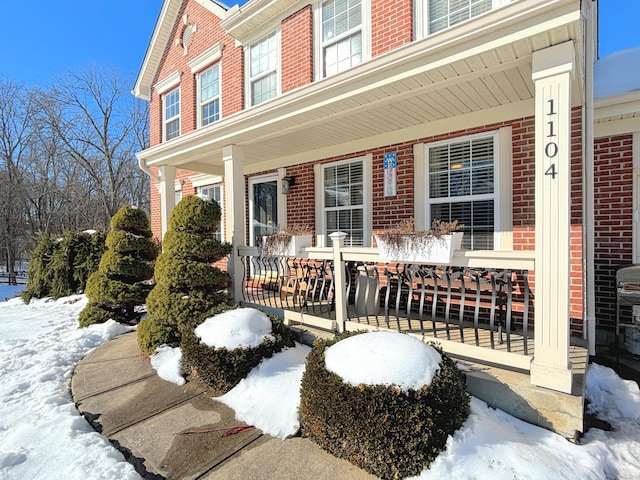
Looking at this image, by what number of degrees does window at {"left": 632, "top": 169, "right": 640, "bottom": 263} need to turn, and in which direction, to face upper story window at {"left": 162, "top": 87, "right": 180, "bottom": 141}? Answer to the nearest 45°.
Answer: approximately 90° to its right

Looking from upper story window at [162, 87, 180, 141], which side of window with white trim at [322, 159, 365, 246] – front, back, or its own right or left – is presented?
right

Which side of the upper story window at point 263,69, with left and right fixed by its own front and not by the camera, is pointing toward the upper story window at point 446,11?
left

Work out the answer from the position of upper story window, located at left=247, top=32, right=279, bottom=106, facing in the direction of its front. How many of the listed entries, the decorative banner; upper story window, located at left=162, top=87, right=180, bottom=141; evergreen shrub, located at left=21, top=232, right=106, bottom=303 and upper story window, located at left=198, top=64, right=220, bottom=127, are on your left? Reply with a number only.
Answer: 1

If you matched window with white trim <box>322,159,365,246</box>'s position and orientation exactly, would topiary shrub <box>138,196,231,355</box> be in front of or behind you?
in front

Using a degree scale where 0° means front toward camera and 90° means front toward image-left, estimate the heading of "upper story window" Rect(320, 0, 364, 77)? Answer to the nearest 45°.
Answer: approximately 45°

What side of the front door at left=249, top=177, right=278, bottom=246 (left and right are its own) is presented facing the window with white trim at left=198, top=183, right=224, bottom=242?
right

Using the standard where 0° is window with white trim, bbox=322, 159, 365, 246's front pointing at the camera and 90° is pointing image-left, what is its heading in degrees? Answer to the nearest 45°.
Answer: approximately 45°
